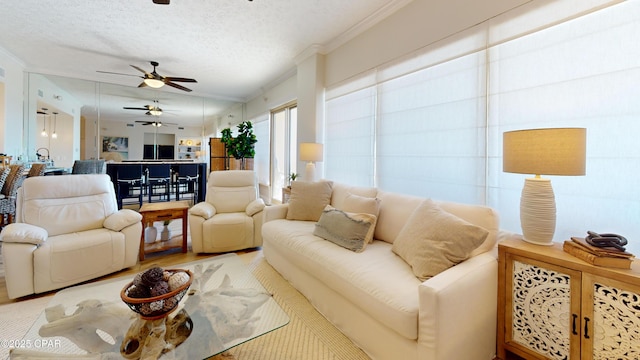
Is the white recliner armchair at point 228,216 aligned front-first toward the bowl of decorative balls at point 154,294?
yes

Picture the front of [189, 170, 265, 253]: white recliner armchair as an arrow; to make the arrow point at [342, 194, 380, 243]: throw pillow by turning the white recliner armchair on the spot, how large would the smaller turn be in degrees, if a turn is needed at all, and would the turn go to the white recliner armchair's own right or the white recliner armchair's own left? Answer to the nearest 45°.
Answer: approximately 45° to the white recliner armchair's own left

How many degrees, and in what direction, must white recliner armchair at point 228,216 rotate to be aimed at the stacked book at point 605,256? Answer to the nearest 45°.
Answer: approximately 45° to its left

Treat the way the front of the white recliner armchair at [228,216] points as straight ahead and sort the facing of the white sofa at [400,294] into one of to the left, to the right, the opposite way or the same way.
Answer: to the right

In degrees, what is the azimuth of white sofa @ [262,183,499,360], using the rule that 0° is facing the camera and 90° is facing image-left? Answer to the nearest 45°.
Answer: approximately 45°

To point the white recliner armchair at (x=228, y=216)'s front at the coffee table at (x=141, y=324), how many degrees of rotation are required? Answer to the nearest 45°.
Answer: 0° — it already faces it

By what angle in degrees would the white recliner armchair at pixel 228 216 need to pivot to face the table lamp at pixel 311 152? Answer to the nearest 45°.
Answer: approximately 90° to its left

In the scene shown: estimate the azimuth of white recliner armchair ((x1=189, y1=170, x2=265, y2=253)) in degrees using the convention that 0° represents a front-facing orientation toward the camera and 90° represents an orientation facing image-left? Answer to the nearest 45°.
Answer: approximately 0°
